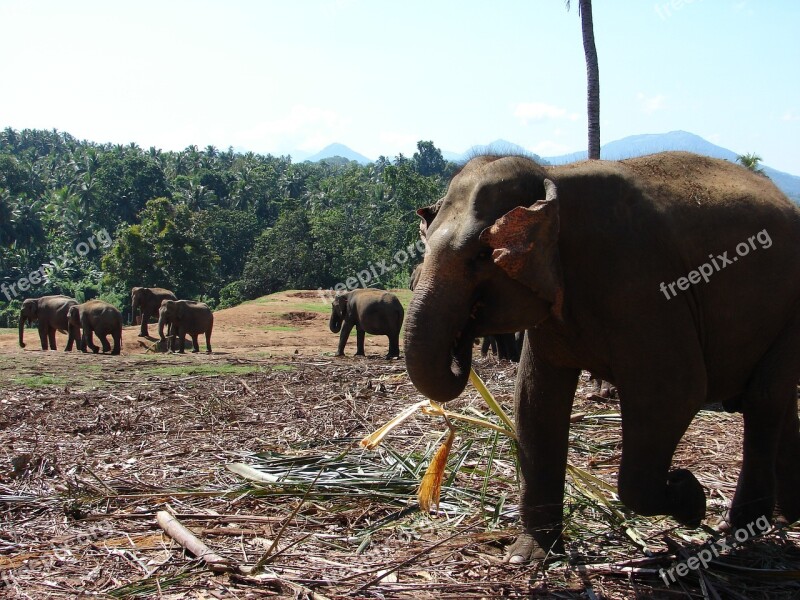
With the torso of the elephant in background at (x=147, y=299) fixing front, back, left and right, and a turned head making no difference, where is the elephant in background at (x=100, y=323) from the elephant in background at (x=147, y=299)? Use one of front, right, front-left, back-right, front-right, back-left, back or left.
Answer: left

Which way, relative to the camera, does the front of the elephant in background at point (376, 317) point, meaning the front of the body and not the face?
to the viewer's left

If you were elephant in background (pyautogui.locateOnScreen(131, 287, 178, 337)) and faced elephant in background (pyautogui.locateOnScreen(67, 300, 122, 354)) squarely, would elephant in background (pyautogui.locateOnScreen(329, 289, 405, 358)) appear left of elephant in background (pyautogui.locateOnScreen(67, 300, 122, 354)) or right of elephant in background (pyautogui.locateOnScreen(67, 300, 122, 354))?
left

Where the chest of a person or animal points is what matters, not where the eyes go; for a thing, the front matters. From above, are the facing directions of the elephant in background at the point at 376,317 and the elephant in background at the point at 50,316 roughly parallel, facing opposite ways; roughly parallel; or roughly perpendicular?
roughly parallel

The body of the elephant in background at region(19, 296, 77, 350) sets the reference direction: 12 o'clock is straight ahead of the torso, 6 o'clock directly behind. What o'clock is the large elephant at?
The large elephant is roughly at 9 o'clock from the elephant in background.

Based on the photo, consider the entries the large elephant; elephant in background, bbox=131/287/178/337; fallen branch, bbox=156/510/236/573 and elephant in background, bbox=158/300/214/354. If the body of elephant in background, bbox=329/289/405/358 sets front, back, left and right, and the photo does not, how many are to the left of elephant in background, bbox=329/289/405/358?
2

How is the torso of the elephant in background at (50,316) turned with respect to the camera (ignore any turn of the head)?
to the viewer's left

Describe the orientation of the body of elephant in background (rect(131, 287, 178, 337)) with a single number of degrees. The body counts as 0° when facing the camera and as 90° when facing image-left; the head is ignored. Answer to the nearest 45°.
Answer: approximately 90°

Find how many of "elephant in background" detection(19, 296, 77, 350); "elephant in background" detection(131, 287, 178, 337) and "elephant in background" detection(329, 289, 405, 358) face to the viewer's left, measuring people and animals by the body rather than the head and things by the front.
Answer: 3

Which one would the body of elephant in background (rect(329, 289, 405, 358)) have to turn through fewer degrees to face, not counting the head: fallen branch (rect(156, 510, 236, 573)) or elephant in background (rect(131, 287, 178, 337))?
the elephant in background

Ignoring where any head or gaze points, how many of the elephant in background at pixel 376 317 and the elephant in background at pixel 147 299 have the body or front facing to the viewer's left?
2

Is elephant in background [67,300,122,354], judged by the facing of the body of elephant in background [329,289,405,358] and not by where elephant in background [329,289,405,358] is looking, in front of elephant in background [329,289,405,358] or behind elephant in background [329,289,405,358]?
in front

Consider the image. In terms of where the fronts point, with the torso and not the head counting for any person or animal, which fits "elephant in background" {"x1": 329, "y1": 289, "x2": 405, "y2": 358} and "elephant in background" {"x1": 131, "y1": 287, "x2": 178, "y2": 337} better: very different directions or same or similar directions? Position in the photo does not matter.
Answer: same or similar directions

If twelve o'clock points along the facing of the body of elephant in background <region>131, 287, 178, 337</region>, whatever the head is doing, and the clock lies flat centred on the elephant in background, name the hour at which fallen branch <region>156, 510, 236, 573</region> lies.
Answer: The fallen branch is roughly at 9 o'clock from the elephant in background.

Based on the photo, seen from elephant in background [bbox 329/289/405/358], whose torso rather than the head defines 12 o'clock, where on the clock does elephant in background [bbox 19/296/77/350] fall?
elephant in background [bbox 19/296/77/350] is roughly at 1 o'clock from elephant in background [bbox 329/289/405/358].
